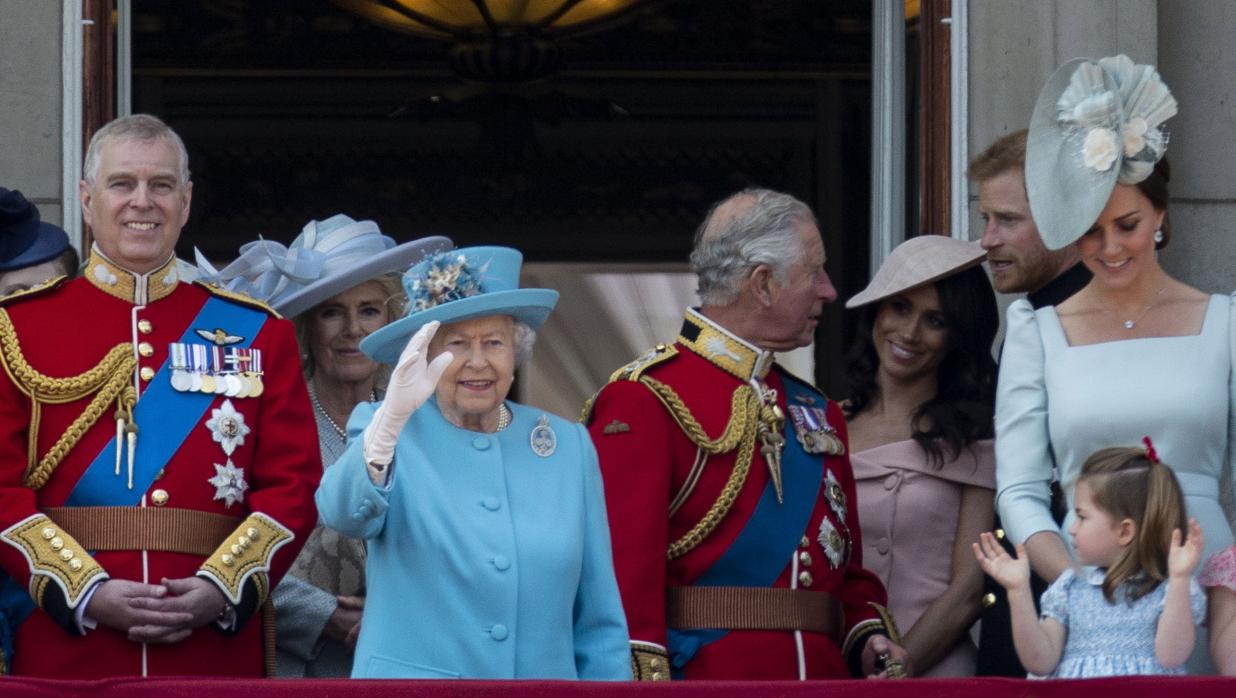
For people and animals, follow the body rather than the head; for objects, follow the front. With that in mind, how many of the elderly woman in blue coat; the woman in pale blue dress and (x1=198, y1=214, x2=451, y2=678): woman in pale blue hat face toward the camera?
3

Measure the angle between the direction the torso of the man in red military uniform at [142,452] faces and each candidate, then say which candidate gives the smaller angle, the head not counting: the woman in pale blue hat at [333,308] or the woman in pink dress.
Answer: the woman in pink dress

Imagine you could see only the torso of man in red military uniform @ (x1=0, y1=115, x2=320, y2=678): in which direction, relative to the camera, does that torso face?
toward the camera

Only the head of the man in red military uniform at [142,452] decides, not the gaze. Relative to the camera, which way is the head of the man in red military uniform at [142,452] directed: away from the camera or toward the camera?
toward the camera

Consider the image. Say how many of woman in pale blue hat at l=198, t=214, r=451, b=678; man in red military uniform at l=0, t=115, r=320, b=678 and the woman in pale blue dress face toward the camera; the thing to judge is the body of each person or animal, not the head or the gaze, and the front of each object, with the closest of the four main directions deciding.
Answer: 3

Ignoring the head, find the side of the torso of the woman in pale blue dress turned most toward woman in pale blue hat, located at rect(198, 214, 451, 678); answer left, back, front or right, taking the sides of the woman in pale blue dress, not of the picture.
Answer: right

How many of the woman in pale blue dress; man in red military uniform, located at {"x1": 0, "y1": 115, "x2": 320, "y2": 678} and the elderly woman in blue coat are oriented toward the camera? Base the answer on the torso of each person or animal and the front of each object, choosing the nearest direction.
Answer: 3

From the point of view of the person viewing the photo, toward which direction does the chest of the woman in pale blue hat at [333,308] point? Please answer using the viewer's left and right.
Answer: facing the viewer

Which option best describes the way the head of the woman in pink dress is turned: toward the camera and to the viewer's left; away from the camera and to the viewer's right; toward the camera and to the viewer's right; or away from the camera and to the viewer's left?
toward the camera and to the viewer's left

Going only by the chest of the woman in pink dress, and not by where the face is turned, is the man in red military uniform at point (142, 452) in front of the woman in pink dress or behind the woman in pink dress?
in front

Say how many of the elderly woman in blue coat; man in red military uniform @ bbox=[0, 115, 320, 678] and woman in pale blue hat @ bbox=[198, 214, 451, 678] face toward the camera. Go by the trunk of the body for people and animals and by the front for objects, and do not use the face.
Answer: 3

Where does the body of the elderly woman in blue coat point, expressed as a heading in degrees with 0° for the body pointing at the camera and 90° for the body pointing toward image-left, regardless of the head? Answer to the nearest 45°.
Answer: approximately 0°

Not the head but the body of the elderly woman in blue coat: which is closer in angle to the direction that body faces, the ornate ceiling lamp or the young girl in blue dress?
the young girl in blue dress

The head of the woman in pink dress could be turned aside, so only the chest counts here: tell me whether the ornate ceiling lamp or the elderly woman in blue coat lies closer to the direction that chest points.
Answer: the elderly woman in blue coat
